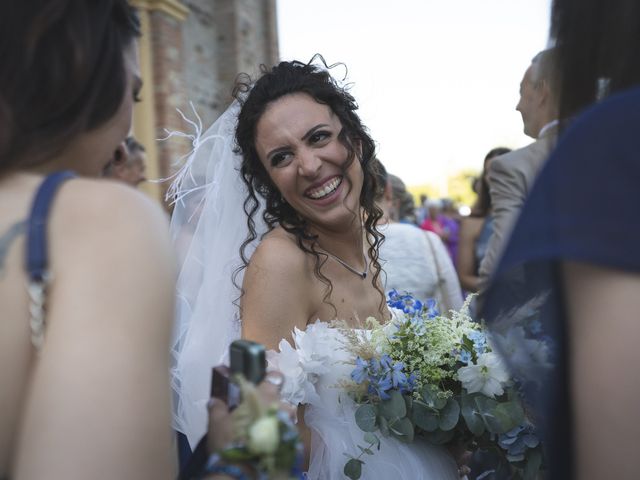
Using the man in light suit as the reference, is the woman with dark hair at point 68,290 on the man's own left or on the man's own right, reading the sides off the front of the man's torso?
on the man's own left

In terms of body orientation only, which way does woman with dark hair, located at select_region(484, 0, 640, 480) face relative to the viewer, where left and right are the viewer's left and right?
facing away from the viewer and to the left of the viewer

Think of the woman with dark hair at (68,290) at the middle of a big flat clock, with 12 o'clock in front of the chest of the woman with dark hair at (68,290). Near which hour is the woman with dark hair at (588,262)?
the woman with dark hair at (588,262) is roughly at 2 o'clock from the woman with dark hair at (68,290).

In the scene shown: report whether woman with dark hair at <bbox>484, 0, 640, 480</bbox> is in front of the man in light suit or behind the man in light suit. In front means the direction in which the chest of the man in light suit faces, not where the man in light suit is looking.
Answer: behind

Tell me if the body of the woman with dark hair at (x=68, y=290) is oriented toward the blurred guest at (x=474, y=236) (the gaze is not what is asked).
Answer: yes

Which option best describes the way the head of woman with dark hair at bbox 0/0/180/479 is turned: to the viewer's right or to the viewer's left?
to the viewer's right

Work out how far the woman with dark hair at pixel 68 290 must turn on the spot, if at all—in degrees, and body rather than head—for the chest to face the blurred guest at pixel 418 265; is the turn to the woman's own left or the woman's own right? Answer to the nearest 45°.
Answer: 0° — they already face them

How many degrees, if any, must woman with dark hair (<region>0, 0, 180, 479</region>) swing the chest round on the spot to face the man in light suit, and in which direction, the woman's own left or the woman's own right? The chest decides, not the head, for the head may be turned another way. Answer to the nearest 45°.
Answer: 0° — they already face them

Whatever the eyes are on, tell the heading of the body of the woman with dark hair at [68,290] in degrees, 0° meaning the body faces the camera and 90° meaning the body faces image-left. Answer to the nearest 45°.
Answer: approximately 225°

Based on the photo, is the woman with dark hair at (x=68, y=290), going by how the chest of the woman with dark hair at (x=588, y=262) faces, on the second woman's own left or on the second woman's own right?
on the second woman's own left
